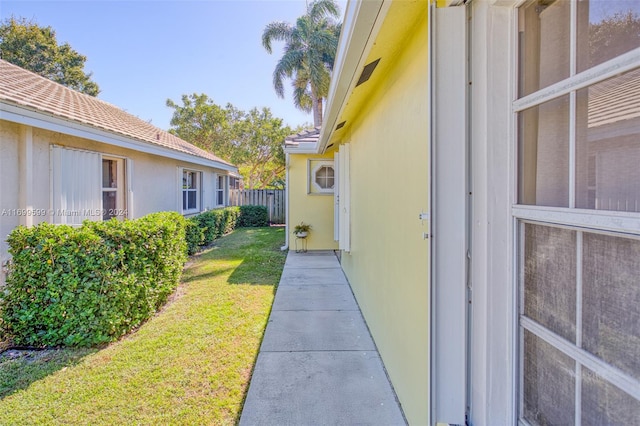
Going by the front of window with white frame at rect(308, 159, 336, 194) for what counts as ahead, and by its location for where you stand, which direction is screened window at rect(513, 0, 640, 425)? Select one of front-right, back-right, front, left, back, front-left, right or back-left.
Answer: front

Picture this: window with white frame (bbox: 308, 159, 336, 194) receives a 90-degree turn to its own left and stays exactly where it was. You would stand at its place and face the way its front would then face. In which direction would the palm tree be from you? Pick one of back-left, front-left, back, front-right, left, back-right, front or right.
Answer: left

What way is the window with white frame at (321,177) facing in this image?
toward the camera

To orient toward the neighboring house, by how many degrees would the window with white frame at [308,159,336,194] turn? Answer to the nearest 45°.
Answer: approximately 45° to its right

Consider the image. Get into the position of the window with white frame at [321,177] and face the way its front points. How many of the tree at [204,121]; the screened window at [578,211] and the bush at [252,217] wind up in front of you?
1

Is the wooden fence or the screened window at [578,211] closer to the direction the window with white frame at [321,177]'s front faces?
the screened window

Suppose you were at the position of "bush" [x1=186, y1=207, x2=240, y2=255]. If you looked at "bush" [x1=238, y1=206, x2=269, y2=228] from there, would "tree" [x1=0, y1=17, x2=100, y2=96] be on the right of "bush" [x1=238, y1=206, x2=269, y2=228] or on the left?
left
